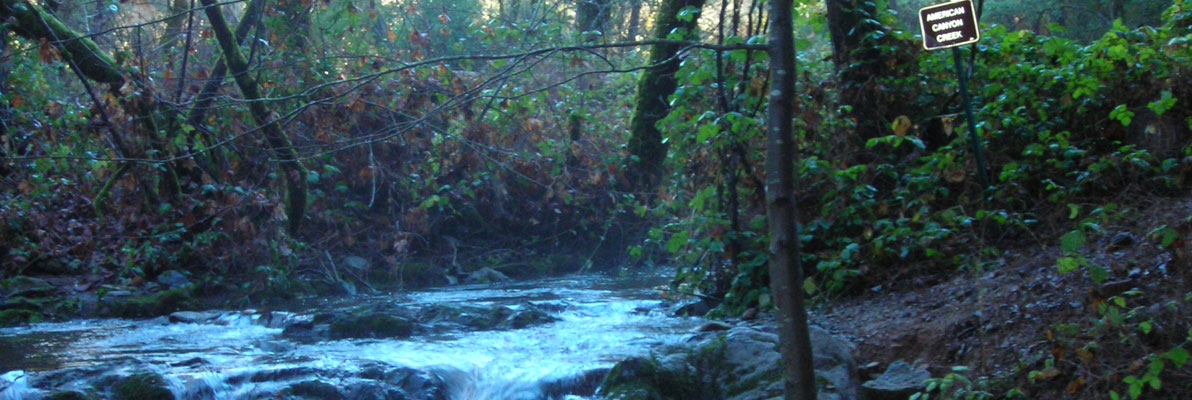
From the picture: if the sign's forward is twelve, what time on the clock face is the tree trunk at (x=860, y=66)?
The tree trunk is roughly at 5 o'clock from the sign.

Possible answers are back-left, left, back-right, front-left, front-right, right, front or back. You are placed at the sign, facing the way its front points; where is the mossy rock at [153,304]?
right

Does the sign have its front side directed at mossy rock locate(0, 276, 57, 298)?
no

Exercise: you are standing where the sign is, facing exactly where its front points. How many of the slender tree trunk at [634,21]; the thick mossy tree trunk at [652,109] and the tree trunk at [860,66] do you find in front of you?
0

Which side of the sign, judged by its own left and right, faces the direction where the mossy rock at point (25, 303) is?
right

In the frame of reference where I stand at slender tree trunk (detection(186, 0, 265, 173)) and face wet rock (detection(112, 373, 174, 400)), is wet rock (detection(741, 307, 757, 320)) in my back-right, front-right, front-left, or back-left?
front-left

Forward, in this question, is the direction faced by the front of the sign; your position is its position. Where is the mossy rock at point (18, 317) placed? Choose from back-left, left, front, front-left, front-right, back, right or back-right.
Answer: right

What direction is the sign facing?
toward the camera

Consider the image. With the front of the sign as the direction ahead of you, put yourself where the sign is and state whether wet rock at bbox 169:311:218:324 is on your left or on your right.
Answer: on your right

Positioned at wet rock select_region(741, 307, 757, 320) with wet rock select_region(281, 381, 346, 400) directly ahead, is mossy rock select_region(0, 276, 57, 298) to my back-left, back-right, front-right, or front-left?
front-right

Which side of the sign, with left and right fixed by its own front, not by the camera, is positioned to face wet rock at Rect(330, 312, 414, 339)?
right

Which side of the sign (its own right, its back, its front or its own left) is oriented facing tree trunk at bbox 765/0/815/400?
front

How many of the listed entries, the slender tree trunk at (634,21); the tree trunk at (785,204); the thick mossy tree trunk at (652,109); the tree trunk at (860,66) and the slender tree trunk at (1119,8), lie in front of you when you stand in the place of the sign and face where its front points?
1

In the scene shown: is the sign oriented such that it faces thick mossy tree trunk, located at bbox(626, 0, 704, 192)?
no

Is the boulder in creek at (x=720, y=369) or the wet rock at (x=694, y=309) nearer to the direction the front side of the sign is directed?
the boulder in creek

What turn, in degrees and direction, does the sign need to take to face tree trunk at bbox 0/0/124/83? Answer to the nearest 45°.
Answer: approximately 90° to its right

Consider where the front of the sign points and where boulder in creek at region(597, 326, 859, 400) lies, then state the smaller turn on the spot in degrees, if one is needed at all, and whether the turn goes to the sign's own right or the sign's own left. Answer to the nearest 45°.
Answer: approximately 45° to the sign's own right

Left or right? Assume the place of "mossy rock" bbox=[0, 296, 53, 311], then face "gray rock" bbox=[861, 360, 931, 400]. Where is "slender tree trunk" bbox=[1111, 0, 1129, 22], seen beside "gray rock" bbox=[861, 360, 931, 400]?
left

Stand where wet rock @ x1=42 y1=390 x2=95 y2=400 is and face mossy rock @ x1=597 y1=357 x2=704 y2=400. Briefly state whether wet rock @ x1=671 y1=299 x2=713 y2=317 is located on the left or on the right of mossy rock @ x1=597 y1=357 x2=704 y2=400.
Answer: left
